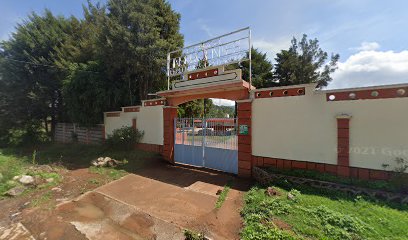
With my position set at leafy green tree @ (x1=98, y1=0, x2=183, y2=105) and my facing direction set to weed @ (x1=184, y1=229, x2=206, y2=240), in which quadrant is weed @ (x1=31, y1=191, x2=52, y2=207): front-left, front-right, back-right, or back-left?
front-right

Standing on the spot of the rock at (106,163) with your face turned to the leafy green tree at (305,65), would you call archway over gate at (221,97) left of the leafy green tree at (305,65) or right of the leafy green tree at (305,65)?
right

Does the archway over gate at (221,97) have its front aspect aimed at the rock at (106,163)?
no

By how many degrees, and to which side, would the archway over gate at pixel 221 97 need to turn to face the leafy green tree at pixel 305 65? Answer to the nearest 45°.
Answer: approximately 180°

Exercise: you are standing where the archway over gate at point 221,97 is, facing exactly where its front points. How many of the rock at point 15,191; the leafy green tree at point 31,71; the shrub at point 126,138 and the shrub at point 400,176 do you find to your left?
1

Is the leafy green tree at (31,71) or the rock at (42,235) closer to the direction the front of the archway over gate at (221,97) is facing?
the rock

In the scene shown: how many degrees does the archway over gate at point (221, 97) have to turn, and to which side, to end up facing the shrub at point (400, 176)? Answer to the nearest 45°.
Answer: approximately 90° to its left

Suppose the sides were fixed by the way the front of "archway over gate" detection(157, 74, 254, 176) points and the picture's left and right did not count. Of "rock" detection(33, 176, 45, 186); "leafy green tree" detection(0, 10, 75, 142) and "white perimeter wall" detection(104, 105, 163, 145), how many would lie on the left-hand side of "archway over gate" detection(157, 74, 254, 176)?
0

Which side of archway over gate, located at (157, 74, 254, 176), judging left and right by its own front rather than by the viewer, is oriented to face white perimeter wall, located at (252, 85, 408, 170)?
left

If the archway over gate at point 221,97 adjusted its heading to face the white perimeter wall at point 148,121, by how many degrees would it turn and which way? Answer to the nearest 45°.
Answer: approximately 90° to its right

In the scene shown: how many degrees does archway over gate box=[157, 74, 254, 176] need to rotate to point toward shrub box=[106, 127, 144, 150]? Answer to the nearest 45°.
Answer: approximately 90° to its right

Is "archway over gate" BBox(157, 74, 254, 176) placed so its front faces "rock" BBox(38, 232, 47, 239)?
yes

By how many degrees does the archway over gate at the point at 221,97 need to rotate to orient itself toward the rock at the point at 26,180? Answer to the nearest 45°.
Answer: approximately 45° to its right

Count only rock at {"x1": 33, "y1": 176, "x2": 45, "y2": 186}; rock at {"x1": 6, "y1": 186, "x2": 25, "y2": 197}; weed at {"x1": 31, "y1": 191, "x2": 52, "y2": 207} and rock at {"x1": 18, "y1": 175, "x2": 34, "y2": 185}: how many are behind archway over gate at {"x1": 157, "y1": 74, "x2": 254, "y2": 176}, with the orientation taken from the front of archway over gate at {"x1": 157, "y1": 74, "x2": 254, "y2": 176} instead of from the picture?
0

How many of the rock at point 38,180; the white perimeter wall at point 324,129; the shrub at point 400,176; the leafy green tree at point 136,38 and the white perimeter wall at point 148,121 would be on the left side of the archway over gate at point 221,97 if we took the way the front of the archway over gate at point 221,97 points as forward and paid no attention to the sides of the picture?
2

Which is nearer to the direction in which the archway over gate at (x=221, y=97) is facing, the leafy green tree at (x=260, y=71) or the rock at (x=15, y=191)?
the rock

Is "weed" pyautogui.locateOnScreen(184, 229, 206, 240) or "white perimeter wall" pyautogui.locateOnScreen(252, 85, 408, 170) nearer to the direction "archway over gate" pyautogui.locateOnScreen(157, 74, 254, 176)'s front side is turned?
the weed
